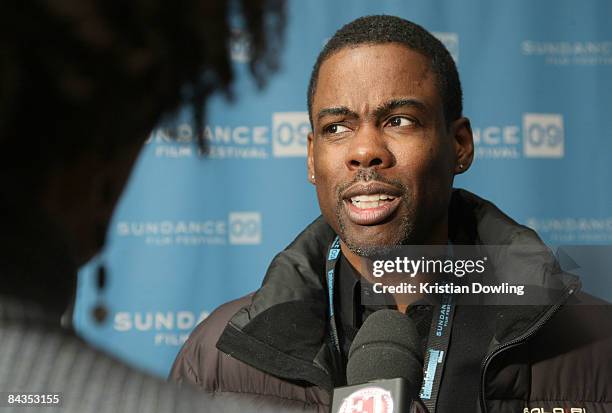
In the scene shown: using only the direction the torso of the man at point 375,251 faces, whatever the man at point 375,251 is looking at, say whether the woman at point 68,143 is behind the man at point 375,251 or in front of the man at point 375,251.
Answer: in front

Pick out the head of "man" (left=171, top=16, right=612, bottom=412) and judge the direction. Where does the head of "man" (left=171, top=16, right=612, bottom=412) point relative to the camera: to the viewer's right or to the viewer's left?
to the viewer's left

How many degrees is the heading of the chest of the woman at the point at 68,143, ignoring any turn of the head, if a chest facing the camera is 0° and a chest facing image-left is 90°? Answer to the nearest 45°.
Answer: approximately 225°

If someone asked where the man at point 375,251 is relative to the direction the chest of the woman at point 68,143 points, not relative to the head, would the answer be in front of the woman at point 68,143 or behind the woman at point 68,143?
in front

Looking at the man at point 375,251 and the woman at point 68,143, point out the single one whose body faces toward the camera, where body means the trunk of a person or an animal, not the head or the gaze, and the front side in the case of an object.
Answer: the man at point 375,251

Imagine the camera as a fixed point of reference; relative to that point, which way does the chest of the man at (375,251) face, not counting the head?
toward the camera

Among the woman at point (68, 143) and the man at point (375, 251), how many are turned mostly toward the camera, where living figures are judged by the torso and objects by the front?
1
